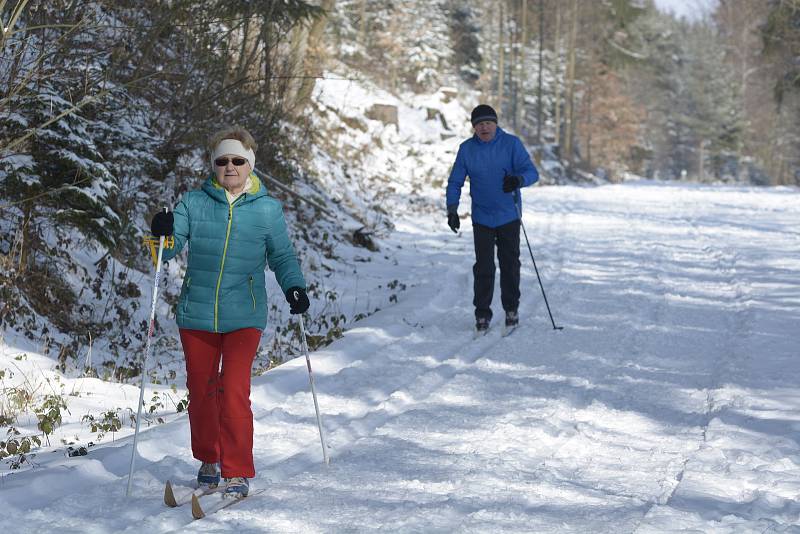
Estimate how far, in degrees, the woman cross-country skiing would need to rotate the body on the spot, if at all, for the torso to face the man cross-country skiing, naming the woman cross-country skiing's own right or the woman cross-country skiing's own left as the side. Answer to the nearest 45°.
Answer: approximately 135° to the woman cross-country skiing's own left

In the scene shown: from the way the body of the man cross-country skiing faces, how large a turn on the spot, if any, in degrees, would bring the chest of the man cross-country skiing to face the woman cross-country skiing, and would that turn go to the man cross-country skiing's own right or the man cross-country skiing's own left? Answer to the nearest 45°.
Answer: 0° — they already face them

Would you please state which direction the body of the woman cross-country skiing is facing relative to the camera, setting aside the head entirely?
toward the camera

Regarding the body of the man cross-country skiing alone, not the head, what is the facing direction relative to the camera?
toward the camera

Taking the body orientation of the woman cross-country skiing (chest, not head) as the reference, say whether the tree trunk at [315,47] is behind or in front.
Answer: behind

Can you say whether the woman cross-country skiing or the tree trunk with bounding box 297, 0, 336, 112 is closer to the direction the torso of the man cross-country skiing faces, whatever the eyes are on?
the woman cross-country skiing

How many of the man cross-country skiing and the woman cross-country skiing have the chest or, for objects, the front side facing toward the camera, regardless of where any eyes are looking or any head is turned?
2
